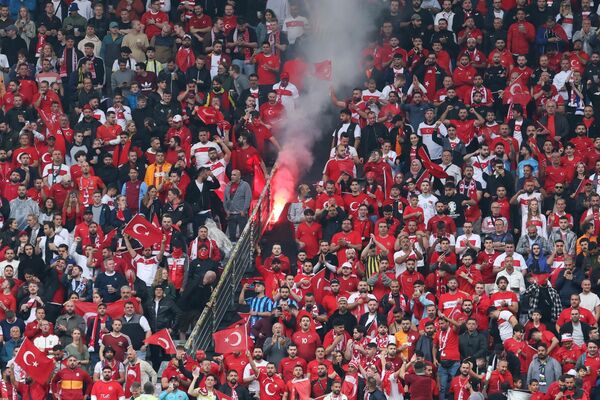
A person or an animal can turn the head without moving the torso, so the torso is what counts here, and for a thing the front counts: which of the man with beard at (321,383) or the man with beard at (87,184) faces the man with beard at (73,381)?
the man with beard at (87,184)

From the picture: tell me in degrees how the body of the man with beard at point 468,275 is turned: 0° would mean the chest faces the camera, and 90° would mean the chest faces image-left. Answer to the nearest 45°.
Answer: approximately 0°

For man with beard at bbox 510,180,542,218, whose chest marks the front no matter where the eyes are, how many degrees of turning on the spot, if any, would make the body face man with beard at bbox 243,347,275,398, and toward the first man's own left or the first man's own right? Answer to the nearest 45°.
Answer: approximately 45° to the first man's own right

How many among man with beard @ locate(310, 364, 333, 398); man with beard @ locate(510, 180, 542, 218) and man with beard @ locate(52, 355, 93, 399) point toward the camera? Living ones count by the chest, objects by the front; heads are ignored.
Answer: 3

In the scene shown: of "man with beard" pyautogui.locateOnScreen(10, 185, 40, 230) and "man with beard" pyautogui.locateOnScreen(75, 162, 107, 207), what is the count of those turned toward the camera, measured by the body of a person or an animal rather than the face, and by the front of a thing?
2

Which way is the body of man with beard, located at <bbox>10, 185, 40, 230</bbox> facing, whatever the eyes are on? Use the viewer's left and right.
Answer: facing the viewer

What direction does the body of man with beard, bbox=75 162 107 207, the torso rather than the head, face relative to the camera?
toward the camera

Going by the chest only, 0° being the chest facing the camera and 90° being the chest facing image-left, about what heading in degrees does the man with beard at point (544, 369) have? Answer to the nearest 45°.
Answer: approximately 0°
